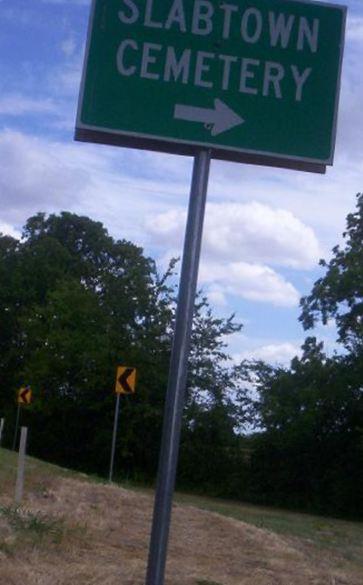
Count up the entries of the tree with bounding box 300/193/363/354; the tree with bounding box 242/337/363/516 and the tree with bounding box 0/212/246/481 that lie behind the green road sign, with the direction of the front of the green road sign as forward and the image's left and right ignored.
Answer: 3

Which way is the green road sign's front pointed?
toward the camera

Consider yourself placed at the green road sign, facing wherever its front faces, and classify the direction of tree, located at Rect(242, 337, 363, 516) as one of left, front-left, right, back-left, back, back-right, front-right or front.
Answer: back

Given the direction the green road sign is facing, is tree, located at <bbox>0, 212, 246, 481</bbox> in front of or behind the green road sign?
behind

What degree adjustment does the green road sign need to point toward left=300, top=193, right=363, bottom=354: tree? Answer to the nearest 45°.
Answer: approximately 180°

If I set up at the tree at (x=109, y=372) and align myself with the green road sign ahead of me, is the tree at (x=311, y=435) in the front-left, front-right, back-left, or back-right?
front-left
